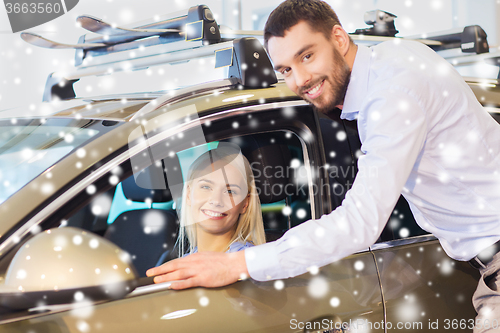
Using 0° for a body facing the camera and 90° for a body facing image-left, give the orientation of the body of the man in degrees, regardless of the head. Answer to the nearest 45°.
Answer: approximately 90°

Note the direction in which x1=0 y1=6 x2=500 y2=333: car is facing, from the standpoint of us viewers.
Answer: facing the viewer and to the left of the viewer
